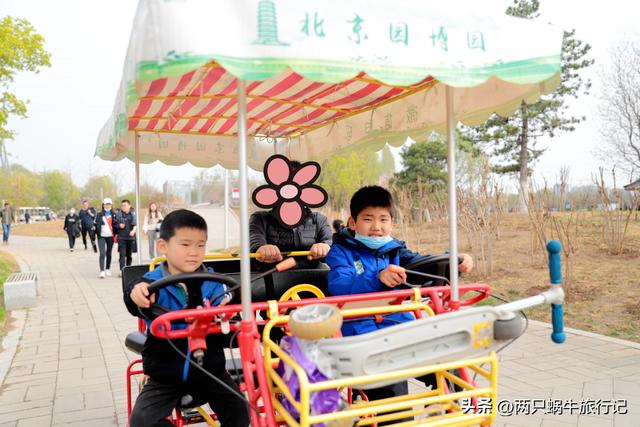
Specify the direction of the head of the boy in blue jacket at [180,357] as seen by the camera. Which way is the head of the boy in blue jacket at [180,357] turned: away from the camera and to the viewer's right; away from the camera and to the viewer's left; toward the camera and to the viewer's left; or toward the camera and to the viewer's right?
toward the camera and to the viewer's right

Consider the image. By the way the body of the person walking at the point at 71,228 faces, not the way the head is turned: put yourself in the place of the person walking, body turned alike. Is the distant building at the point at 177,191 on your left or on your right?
on your left

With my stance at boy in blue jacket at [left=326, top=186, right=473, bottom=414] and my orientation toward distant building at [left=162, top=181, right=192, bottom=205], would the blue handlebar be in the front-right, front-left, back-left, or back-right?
back-right

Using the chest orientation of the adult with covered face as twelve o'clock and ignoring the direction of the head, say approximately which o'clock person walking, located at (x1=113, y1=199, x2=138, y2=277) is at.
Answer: The person walking is roughly at 5 o'clock from the adult with covered face.

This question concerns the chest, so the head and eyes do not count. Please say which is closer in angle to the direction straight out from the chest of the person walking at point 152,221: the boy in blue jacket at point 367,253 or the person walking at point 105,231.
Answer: the boy in blue jacket

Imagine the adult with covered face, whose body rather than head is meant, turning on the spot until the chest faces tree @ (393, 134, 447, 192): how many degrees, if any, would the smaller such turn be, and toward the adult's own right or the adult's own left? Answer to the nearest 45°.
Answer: approximately 180°

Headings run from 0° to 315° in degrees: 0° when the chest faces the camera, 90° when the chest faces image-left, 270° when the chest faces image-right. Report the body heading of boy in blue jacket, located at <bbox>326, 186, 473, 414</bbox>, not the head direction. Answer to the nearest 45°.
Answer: approximately 315°

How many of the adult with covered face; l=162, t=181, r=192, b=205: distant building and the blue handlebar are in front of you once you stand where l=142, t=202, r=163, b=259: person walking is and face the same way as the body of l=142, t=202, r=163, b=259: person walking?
2

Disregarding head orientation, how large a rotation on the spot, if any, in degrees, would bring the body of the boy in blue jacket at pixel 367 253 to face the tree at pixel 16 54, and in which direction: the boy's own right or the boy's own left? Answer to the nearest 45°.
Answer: approximately 180°
